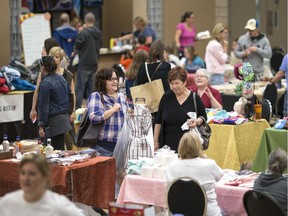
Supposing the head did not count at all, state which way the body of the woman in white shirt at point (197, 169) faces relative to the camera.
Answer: away from the camera

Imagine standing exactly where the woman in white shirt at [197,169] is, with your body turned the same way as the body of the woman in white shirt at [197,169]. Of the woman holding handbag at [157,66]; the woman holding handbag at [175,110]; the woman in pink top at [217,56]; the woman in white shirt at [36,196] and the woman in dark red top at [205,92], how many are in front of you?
4

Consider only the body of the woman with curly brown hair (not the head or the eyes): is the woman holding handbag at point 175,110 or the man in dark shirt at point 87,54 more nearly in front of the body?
the woman holding handbag

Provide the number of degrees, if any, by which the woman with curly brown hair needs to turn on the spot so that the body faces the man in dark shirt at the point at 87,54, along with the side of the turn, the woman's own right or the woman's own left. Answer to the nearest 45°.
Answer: approximately 135° to the woman's own left

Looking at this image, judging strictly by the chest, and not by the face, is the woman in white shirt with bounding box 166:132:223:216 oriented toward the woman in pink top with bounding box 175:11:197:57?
yes

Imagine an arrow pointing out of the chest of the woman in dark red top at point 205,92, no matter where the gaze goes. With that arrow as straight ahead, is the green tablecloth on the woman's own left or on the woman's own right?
on the woman's own left

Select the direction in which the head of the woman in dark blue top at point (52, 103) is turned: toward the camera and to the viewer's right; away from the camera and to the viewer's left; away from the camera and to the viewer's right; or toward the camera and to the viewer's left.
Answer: away from the camera and to the viewer's left

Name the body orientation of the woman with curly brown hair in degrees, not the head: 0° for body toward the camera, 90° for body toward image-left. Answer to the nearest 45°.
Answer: approximately 315°
